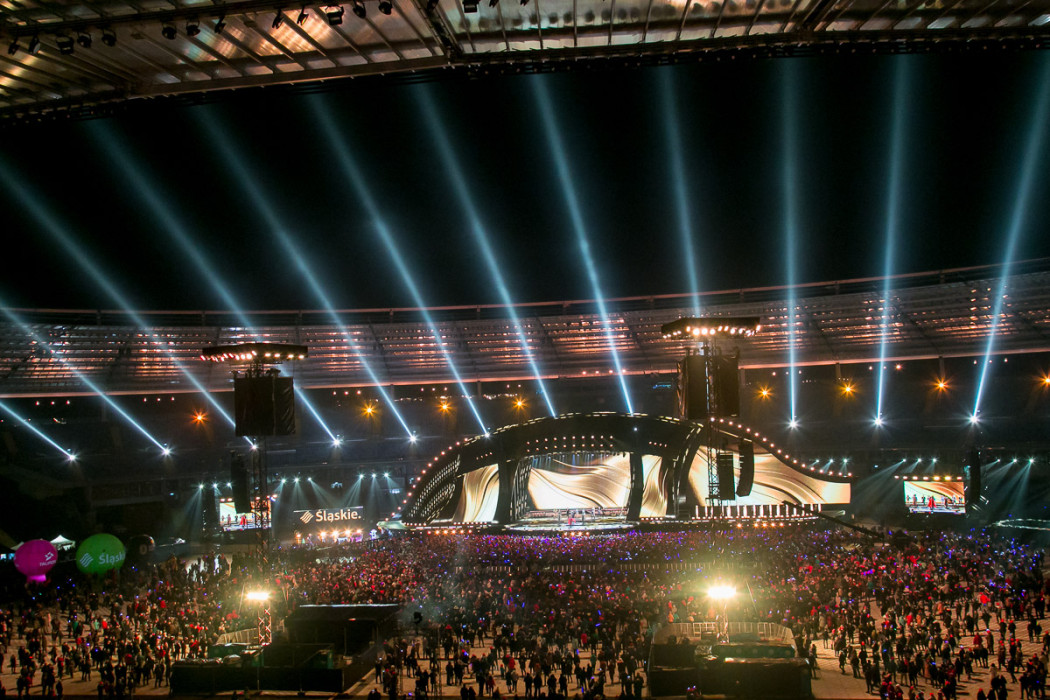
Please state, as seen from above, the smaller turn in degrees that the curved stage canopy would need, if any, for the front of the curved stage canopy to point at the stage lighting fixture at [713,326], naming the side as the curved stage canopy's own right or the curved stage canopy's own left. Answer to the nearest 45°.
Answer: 0° — it already faces it

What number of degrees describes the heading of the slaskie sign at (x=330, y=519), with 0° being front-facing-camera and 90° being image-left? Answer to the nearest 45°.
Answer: approximately 0°

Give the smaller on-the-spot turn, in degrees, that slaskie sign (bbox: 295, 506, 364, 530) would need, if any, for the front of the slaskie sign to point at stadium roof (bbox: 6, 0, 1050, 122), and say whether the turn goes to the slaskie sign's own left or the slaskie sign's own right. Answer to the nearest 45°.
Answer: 0° — it already faces it

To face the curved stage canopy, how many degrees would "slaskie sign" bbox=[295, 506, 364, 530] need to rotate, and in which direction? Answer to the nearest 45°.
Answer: approximately 45° to its left

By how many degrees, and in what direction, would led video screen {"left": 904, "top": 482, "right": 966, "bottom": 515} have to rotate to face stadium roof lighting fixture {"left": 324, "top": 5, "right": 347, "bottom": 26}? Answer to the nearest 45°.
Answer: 0° — it already faces it

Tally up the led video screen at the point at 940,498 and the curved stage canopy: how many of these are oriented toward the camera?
2

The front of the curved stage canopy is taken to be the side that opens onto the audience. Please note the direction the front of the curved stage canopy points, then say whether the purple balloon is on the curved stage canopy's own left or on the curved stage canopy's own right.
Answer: on the curved stage canopy's own right

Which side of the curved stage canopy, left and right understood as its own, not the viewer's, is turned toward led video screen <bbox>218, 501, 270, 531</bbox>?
right

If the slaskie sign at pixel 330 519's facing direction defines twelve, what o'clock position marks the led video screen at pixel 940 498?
The led video screen is roughly at 10 o'clock from the slaskie sign.

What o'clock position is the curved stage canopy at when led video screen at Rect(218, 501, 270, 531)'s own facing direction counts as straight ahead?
The curved stage canopy is roughly at 10 o'clock from the led video screen.

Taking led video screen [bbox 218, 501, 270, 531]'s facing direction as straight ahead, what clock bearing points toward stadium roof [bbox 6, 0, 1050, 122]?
The stadium roof is roughly at 12 o'clock from the led video screen.
